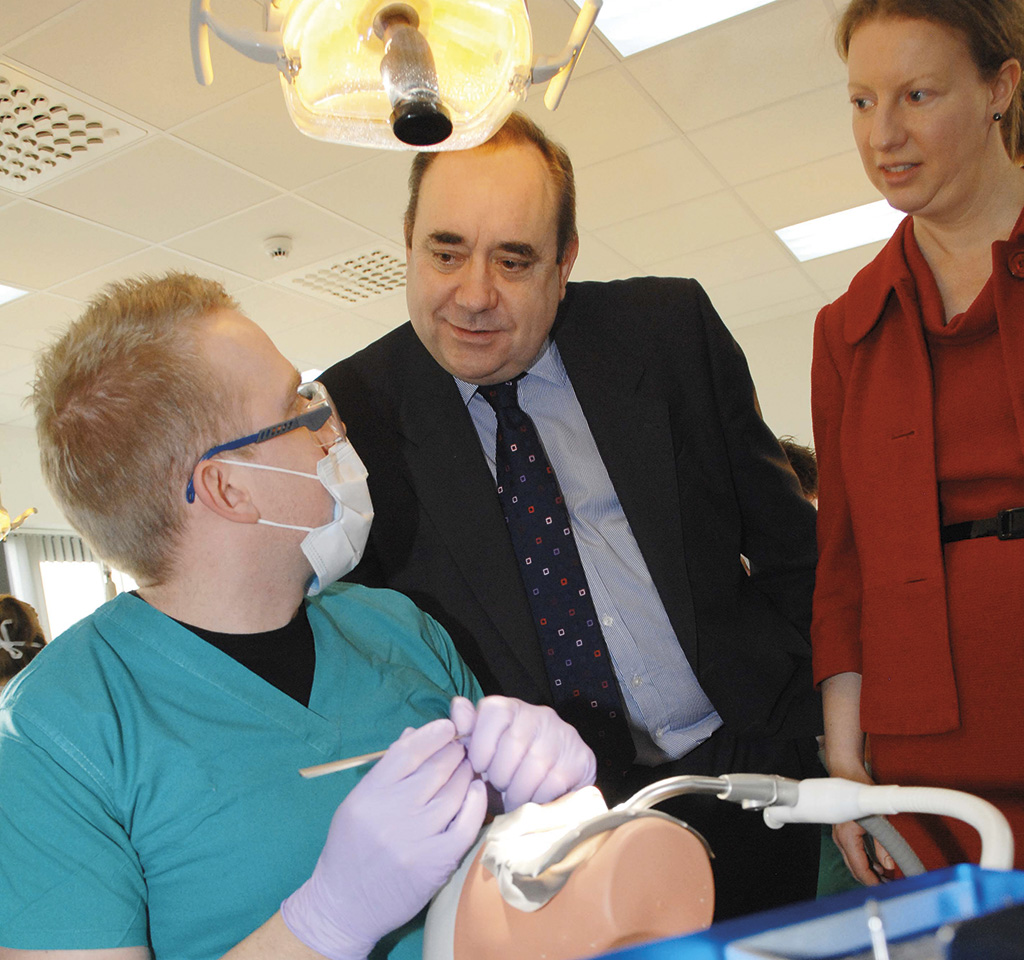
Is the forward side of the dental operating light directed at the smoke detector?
no

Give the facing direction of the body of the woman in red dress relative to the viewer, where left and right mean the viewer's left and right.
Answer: facing the viewer

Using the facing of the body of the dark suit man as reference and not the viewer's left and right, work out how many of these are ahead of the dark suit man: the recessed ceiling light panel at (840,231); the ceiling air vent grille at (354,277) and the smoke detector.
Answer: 0

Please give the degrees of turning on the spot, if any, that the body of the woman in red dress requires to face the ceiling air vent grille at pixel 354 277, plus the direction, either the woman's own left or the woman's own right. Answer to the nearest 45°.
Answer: approximately 135° to the woman's own right

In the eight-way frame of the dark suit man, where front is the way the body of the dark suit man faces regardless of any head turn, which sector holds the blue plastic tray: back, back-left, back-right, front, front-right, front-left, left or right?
front

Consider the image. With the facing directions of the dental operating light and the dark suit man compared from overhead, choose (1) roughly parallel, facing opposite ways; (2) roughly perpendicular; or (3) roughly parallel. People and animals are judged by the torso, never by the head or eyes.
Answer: roughly parallel

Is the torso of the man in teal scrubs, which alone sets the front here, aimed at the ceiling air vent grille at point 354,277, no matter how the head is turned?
no

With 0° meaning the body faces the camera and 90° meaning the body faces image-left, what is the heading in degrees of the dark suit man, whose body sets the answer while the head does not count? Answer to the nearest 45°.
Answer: approximately 0°

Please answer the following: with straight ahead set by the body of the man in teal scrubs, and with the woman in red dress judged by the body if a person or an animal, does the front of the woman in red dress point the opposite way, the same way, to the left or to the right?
to the right

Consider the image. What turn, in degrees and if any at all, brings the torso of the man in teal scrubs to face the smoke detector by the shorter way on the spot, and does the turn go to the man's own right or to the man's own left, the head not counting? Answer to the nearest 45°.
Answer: approximately 135° to the man's own left

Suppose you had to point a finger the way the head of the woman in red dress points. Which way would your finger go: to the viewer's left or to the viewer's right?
to the viewer's left

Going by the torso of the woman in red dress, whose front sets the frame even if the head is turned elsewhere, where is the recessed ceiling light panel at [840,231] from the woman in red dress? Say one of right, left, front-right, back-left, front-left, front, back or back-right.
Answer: back
